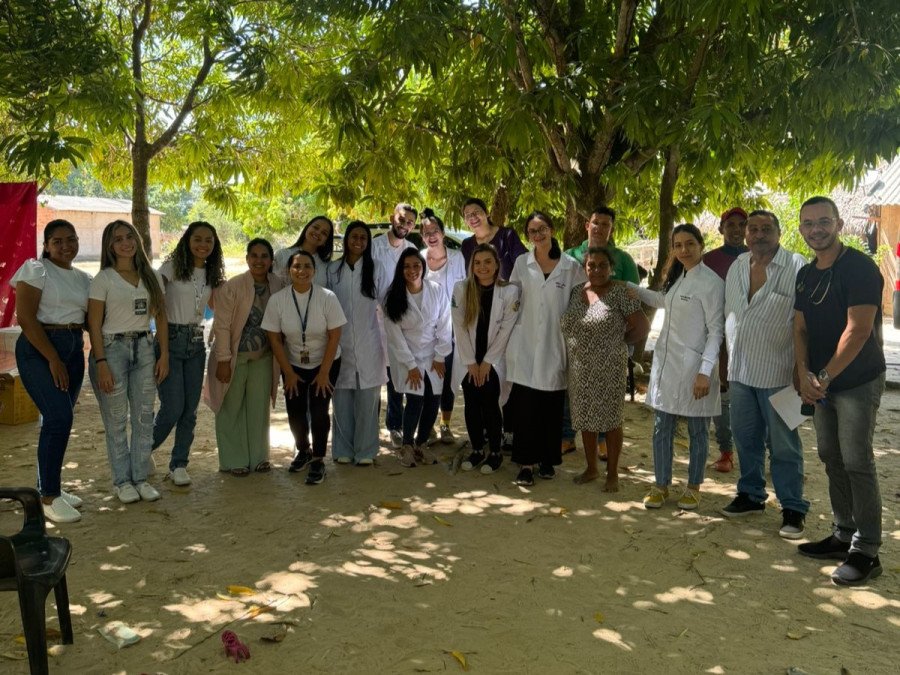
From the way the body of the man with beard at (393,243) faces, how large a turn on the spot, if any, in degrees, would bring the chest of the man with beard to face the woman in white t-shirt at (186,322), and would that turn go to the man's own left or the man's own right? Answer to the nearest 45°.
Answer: approximately 45° to the man's own right

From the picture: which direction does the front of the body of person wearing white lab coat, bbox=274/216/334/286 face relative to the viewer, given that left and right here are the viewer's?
facing the viewer

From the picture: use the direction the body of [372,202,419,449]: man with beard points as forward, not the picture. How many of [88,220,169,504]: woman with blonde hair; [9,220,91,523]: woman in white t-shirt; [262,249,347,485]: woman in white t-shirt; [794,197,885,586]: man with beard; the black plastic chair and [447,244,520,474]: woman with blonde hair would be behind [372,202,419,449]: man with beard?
0

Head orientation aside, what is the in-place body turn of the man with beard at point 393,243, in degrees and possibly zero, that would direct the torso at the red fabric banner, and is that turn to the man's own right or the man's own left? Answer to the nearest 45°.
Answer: approximately 135° to the man's own right

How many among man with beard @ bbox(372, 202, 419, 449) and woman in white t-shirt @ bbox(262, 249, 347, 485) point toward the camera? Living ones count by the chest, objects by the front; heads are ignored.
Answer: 2

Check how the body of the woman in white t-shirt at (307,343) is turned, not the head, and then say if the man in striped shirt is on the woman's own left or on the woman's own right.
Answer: on the woman's own left

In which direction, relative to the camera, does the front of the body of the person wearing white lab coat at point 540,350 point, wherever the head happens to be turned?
toward the camera

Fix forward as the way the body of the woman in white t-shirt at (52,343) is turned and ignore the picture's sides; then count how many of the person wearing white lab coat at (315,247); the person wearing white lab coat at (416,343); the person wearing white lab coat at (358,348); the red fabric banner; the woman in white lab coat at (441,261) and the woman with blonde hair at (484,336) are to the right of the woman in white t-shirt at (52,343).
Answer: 0

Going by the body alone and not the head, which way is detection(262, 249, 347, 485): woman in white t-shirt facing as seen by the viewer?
toward the camera

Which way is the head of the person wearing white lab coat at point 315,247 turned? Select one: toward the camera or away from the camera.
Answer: toward the camera

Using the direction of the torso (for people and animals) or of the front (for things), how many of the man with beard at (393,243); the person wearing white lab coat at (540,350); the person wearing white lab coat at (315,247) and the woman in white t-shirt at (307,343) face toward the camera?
4

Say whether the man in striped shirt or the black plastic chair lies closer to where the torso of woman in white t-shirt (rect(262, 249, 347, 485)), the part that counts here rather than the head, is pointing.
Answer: the black plastic chair

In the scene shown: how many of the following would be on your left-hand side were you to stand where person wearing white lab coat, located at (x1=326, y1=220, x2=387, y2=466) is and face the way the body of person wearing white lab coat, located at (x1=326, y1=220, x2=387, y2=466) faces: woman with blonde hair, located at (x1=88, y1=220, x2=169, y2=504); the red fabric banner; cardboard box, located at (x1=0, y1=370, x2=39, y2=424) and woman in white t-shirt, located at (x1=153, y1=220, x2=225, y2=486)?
0

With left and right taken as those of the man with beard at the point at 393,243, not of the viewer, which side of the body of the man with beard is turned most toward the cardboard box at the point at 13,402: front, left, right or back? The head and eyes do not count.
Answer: right

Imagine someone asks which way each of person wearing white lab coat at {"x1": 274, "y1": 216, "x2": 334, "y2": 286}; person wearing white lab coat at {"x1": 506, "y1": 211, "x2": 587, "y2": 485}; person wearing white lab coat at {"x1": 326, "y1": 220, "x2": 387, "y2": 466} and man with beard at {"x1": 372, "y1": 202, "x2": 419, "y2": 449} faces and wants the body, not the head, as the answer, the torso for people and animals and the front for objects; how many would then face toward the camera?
4

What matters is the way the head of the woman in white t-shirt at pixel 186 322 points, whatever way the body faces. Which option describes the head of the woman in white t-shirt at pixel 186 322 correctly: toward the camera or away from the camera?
toward the camera

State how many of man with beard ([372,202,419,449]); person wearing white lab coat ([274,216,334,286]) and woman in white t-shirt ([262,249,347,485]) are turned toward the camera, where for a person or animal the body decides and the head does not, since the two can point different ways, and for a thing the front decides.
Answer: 3
